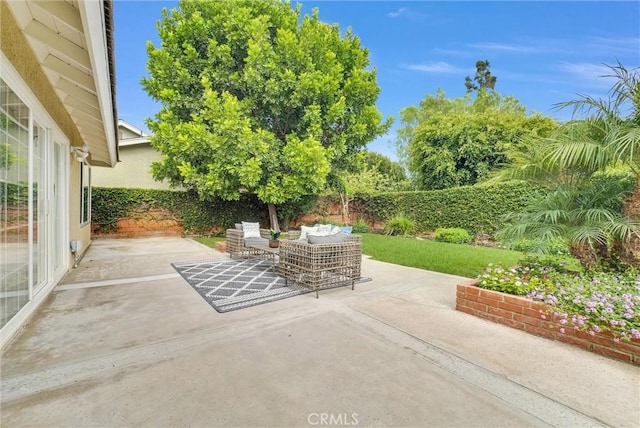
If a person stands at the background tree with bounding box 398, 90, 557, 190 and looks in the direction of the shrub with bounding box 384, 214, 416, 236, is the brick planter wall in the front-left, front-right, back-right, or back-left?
front-left

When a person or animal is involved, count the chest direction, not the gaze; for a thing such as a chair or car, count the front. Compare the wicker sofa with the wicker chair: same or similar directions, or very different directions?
very different directions

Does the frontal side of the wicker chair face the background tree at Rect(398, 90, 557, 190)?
no

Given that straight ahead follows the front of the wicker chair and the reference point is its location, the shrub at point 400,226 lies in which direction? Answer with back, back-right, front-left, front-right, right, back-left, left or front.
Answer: left

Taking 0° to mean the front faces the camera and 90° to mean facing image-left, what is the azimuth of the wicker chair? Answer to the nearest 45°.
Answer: approximately 315°

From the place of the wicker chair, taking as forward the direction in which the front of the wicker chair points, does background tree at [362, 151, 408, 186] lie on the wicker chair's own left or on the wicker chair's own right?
on the wicker chair's own left

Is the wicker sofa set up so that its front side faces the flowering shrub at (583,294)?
no

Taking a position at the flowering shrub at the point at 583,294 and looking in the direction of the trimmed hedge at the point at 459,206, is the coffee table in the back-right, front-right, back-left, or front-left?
front-left

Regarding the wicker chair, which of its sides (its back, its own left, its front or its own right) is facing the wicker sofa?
front

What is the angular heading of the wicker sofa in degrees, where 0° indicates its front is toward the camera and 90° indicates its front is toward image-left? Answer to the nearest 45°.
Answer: approximately 135°

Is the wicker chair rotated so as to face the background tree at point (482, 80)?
no
